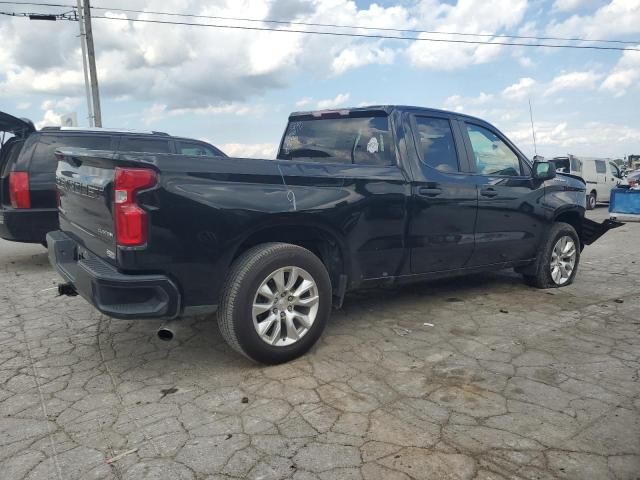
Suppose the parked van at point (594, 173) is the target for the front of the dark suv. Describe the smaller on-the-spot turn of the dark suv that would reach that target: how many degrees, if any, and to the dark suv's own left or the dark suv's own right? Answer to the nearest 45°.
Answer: approximately 45° to the dark suv's own right

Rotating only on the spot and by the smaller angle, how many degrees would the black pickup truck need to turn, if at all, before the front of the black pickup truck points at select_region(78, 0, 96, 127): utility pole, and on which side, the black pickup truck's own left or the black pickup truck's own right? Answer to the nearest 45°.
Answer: approximately 90° to the black pickup truck's own left

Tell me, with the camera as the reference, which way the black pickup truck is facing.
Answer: facing away from the viewer and to the right of the viewer

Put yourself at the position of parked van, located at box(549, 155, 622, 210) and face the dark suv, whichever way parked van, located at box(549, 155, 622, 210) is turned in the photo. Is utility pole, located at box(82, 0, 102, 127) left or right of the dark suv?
right

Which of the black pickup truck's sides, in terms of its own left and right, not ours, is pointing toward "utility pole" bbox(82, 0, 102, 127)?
left

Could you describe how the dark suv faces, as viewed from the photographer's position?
facing away from the viewer and to the right of the viewer

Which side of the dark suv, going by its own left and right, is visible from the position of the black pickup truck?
right

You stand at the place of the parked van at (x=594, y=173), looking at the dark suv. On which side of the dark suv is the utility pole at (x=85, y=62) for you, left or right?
right

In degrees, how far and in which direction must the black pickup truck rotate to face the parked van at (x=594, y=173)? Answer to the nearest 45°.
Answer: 0° — it already faces it
